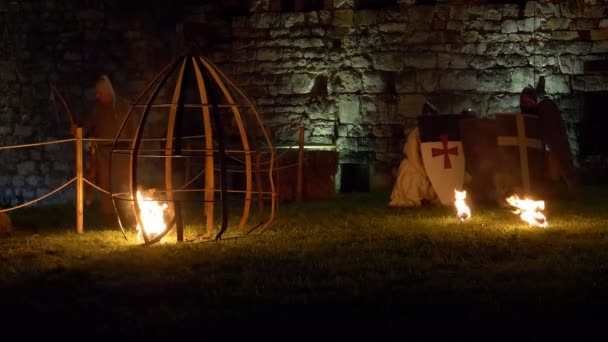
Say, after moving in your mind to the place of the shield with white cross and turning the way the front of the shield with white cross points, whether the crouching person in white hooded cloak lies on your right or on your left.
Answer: on your right

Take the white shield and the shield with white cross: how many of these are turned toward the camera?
2

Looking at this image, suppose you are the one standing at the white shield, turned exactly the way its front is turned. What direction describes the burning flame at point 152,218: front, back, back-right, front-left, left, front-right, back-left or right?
front-right

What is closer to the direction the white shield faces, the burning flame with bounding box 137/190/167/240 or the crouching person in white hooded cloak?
the burning flame

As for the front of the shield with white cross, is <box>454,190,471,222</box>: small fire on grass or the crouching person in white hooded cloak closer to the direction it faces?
the small fire on grass

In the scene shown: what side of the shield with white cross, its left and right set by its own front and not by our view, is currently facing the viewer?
front

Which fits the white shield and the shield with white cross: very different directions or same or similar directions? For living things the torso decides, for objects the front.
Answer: same or similar directions

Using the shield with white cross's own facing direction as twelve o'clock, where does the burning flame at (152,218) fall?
The burning flame is roughly at 2 o'clock from the shield with white cross.

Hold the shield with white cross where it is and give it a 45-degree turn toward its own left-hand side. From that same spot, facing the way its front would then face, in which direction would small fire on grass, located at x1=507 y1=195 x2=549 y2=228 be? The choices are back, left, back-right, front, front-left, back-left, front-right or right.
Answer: front-right

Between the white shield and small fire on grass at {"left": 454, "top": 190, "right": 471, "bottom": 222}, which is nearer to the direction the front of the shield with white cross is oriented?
the small fire on grass

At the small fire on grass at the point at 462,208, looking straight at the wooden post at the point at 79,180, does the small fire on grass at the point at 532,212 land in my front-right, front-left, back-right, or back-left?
back-left

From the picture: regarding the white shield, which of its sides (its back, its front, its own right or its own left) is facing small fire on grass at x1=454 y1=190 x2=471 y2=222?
front

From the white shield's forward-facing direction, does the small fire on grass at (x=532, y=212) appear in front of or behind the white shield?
in front
